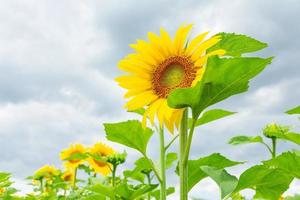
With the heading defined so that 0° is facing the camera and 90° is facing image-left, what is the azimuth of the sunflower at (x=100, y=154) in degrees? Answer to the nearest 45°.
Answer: approximately 0°

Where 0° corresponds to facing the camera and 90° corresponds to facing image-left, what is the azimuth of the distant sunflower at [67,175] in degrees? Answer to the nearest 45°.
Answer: approximately 315°

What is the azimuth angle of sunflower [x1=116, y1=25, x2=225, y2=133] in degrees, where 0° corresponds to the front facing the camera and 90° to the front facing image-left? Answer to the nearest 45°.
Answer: approximately 315°

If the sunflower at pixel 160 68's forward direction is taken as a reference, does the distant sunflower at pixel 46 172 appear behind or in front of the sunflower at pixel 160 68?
behind

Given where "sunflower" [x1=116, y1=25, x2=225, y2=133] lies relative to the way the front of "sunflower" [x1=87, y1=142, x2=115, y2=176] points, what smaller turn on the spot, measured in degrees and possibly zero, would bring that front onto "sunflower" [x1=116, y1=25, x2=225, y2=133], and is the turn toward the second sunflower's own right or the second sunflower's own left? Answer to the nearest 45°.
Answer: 0° — it already faces it

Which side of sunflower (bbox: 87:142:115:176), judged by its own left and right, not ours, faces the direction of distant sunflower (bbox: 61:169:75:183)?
back
